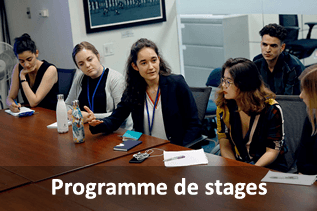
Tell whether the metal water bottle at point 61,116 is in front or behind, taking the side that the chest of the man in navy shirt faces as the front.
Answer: in front

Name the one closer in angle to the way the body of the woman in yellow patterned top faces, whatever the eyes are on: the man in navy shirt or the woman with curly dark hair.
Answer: the woman with curly dark hair

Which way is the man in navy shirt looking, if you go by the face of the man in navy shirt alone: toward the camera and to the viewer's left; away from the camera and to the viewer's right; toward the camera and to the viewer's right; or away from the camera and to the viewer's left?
toward the camera and to the viewer's left

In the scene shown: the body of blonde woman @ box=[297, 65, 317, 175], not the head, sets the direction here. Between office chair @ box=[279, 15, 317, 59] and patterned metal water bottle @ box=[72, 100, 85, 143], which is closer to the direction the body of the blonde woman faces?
the patterned metal water bottle

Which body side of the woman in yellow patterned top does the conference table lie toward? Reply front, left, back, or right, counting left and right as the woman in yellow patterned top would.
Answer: front

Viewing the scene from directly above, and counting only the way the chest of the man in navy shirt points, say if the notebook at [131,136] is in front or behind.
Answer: in front

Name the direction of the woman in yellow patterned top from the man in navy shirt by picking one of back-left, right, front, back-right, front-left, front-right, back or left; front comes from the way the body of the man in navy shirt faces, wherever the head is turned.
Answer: front-left

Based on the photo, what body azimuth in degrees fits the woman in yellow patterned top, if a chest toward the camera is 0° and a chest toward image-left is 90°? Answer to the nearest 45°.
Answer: approximately 45°

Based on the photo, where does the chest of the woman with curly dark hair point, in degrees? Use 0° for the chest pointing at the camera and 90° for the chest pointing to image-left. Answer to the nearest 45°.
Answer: approximately 0°

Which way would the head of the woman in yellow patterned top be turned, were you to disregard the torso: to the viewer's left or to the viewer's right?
to the viewer's left
